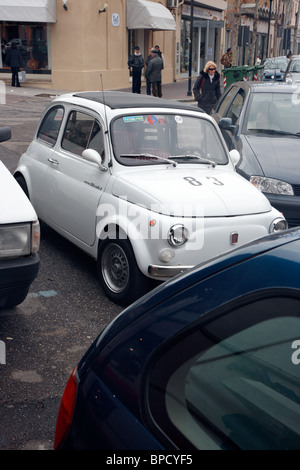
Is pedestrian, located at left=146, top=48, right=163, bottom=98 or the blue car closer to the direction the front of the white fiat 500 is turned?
the blue car

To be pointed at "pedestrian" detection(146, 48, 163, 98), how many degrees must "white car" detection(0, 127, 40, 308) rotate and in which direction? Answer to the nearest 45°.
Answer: approximately 135° to its left

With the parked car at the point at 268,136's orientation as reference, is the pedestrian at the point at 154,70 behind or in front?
behind

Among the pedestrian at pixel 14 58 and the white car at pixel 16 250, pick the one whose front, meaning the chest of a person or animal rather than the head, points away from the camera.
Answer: the pedestrian

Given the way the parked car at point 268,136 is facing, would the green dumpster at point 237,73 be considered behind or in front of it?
behind

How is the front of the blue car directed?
to the viewer's right

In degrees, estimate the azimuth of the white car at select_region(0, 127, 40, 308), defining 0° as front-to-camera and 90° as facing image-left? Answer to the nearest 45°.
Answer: approximately 315°

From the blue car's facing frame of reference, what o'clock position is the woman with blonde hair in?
The woman with blonde hair is roughly at 9 o'clock from the blue car.

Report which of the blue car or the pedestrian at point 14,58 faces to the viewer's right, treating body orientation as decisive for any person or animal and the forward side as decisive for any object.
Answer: the blue car

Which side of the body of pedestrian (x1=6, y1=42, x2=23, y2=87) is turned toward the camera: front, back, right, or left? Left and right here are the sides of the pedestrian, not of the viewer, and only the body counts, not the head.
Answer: back

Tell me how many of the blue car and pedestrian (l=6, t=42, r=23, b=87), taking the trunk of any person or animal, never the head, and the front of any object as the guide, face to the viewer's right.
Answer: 1
